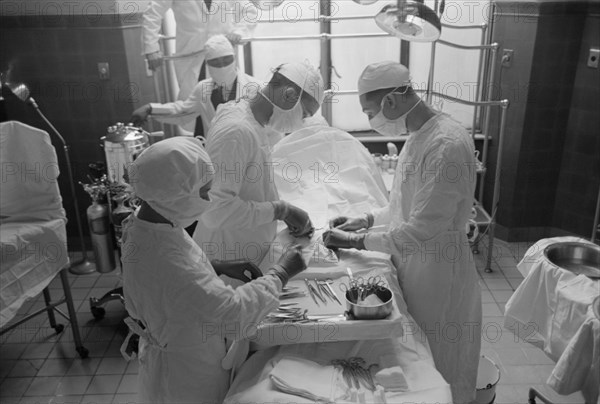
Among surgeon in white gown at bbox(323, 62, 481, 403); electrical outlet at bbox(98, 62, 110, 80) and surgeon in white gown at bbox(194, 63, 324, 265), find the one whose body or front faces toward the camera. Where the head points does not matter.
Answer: the electrical outlet

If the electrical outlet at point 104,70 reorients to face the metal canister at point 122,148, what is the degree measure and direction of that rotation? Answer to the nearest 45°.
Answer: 0° — it already faces it

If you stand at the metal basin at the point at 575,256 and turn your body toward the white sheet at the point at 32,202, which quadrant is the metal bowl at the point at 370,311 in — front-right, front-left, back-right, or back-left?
front-left

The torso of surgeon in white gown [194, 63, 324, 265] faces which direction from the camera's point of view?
to the viewer's right

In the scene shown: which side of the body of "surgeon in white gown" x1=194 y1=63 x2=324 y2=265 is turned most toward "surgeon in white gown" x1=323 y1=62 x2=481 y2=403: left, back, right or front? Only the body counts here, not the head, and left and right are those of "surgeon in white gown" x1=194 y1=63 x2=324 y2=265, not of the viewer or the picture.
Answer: front

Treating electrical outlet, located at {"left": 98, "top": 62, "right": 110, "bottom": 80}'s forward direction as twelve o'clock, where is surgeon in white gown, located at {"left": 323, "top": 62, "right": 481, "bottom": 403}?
The surgeon in white gown is roughly at 11 o'clock from the electrical outlet.

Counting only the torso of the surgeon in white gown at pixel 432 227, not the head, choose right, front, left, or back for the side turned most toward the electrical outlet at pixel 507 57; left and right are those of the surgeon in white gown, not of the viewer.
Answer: right

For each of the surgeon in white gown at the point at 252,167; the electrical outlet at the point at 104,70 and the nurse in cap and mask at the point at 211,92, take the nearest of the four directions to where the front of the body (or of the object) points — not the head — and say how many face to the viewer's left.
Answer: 0

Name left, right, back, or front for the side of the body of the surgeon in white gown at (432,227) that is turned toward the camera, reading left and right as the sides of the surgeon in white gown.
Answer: left

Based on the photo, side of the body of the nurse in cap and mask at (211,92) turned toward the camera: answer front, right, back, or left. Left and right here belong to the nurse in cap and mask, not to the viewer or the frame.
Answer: front

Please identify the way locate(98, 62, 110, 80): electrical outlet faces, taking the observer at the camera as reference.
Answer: facing the viewer

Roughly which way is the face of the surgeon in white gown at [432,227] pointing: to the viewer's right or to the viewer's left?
to the viewer's left

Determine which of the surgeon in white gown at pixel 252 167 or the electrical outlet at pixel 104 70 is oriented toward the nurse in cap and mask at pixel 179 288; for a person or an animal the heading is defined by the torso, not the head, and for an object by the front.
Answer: the electrical outlet

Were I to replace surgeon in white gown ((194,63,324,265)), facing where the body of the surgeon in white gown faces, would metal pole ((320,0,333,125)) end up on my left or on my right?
on my left

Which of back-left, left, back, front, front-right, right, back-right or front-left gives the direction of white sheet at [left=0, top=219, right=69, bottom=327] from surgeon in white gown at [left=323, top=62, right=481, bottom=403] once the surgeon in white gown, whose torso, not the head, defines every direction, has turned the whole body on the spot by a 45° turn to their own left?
front-right

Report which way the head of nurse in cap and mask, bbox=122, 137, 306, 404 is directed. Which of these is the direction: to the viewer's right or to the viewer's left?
to the viewer's right

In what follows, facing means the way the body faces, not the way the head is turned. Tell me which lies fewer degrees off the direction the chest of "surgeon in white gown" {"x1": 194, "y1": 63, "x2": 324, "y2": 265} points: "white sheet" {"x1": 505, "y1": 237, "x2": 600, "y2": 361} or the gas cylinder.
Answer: the white sheet

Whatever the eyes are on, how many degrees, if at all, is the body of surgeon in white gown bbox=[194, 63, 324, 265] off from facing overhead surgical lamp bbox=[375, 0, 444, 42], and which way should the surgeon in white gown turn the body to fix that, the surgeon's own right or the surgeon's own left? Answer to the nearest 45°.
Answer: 0° — they already face it

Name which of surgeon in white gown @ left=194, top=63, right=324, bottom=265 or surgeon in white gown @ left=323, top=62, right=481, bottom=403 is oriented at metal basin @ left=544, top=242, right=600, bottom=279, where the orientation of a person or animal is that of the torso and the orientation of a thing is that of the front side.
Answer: surgeon in white gown @ left=194, top=63, right=324, bottom=265
